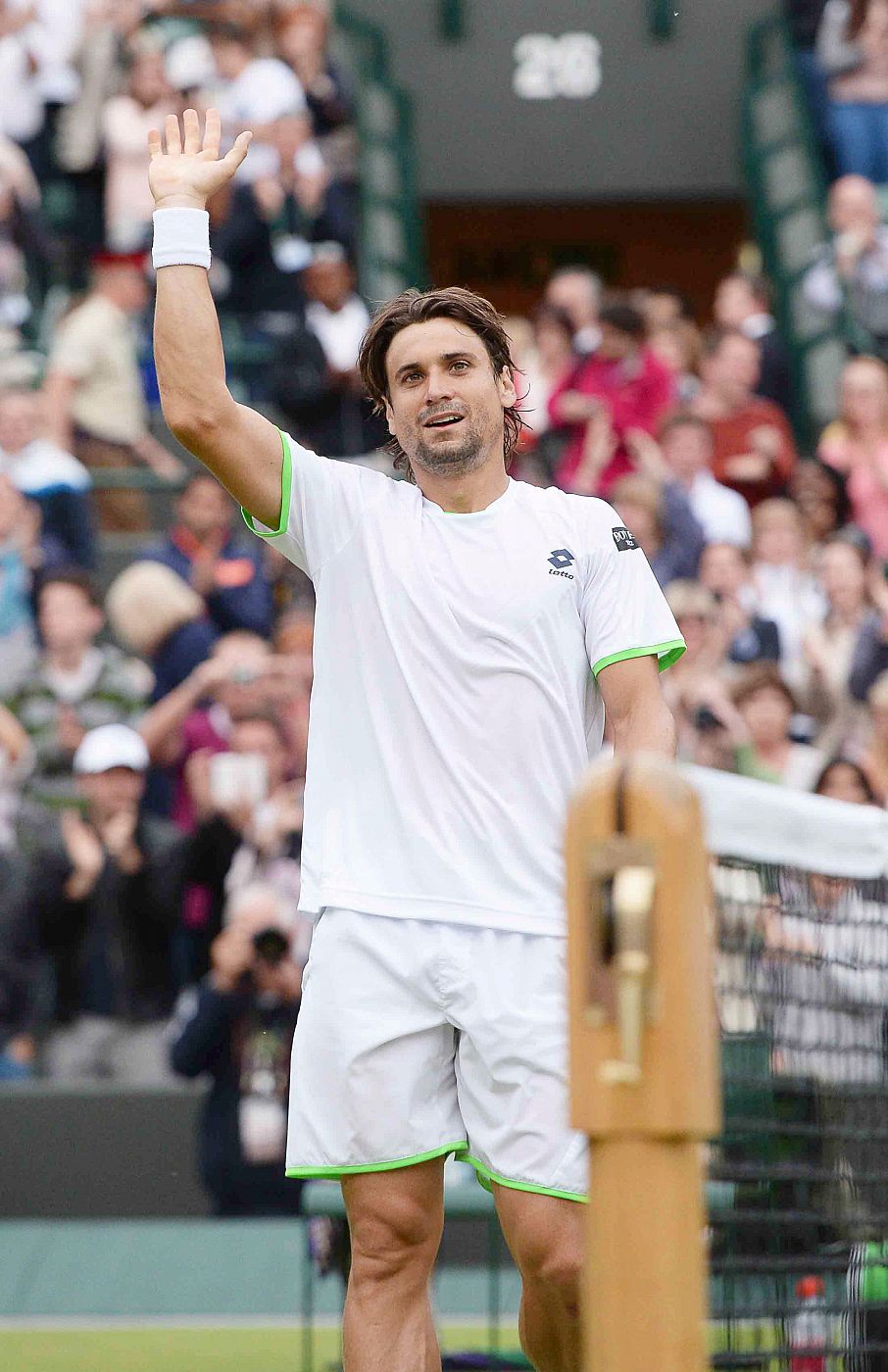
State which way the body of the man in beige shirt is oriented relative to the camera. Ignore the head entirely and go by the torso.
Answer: to the viewer's right

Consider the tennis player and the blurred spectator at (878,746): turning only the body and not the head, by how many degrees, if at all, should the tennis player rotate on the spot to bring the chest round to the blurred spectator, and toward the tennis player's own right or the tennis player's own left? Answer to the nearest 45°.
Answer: approximately 180°

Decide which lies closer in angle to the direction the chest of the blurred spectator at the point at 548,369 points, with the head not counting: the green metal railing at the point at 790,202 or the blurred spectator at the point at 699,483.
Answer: the blurred spectator

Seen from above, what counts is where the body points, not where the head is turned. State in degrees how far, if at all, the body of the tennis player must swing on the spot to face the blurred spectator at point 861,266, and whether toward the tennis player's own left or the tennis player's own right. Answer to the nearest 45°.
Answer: approximately 180°

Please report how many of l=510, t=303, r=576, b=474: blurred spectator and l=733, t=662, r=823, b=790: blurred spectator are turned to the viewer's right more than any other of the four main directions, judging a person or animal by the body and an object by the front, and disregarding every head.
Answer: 0

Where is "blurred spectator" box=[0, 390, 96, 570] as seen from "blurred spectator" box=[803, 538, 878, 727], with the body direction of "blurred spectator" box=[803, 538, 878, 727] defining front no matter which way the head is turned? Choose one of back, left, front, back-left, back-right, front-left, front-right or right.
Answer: front-right

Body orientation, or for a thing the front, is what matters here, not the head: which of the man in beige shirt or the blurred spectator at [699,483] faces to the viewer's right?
the man in beige shirt
